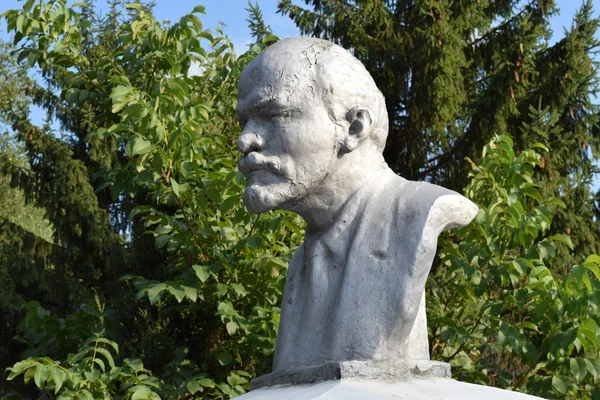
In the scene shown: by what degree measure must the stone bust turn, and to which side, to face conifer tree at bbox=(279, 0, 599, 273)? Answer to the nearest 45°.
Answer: approximately 135° to its right

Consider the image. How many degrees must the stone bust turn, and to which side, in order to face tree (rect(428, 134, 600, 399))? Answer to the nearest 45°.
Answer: approximately 180°

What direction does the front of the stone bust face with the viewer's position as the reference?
facing the viewer and to the left of the viewer
